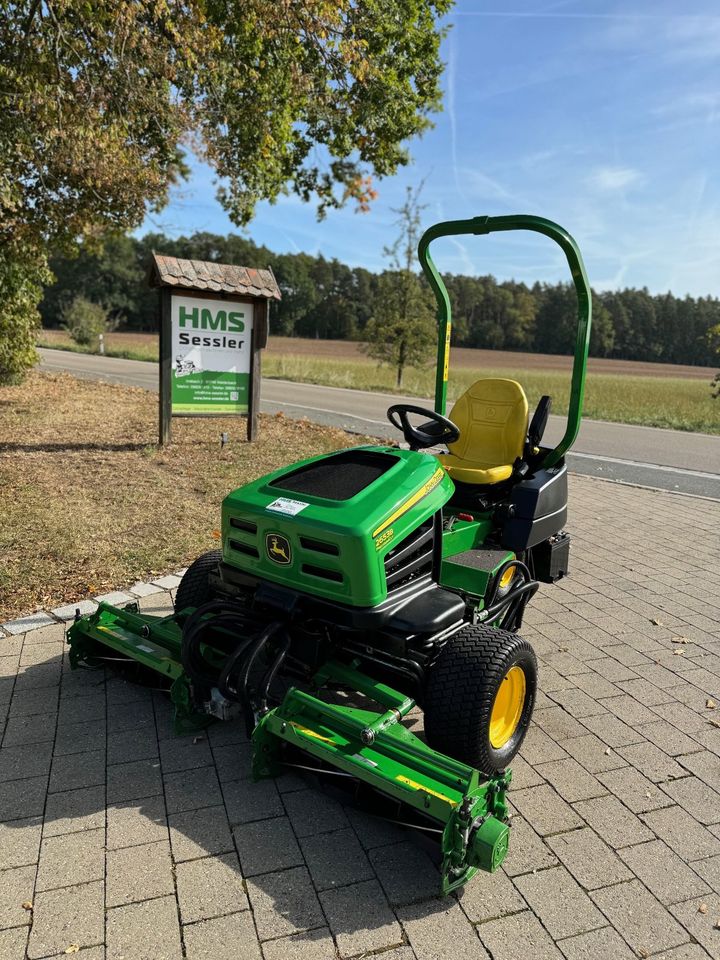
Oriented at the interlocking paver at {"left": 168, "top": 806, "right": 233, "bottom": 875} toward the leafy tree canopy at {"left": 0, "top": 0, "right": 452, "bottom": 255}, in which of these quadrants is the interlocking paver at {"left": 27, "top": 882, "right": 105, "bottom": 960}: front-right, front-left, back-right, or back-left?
back-left

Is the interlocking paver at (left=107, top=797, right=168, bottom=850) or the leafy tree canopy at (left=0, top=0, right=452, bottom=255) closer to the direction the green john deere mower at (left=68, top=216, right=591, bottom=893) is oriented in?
the interlocking paver

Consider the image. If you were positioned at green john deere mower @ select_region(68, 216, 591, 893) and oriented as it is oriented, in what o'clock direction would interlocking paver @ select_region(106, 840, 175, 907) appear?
The interlocking paver is roughly at 12 o'clock from the green john deere mower.

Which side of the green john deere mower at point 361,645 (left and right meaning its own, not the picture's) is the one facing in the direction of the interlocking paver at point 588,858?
left

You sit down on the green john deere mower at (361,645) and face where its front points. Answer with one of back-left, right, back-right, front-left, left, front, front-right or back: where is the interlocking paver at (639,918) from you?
left

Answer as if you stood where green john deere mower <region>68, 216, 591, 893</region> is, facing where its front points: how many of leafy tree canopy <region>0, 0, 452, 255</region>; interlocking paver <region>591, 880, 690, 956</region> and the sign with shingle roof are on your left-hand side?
1

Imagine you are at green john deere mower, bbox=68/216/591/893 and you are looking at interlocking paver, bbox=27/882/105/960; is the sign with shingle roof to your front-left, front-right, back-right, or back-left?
back-right

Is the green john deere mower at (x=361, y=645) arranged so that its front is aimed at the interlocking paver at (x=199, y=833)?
yes

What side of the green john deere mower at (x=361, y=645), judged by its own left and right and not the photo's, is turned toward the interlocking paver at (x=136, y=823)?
front

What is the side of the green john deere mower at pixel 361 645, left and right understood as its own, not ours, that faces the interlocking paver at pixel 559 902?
left

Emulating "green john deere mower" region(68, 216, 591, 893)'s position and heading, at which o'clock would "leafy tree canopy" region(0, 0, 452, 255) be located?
The leafy tree canopy is roughly at 4 o'clock from the green john deere mower.

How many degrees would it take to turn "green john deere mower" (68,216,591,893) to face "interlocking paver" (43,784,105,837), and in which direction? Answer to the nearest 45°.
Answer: approximately 45° to its right

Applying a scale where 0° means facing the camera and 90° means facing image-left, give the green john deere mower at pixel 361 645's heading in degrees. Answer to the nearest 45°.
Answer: approximately 45°
